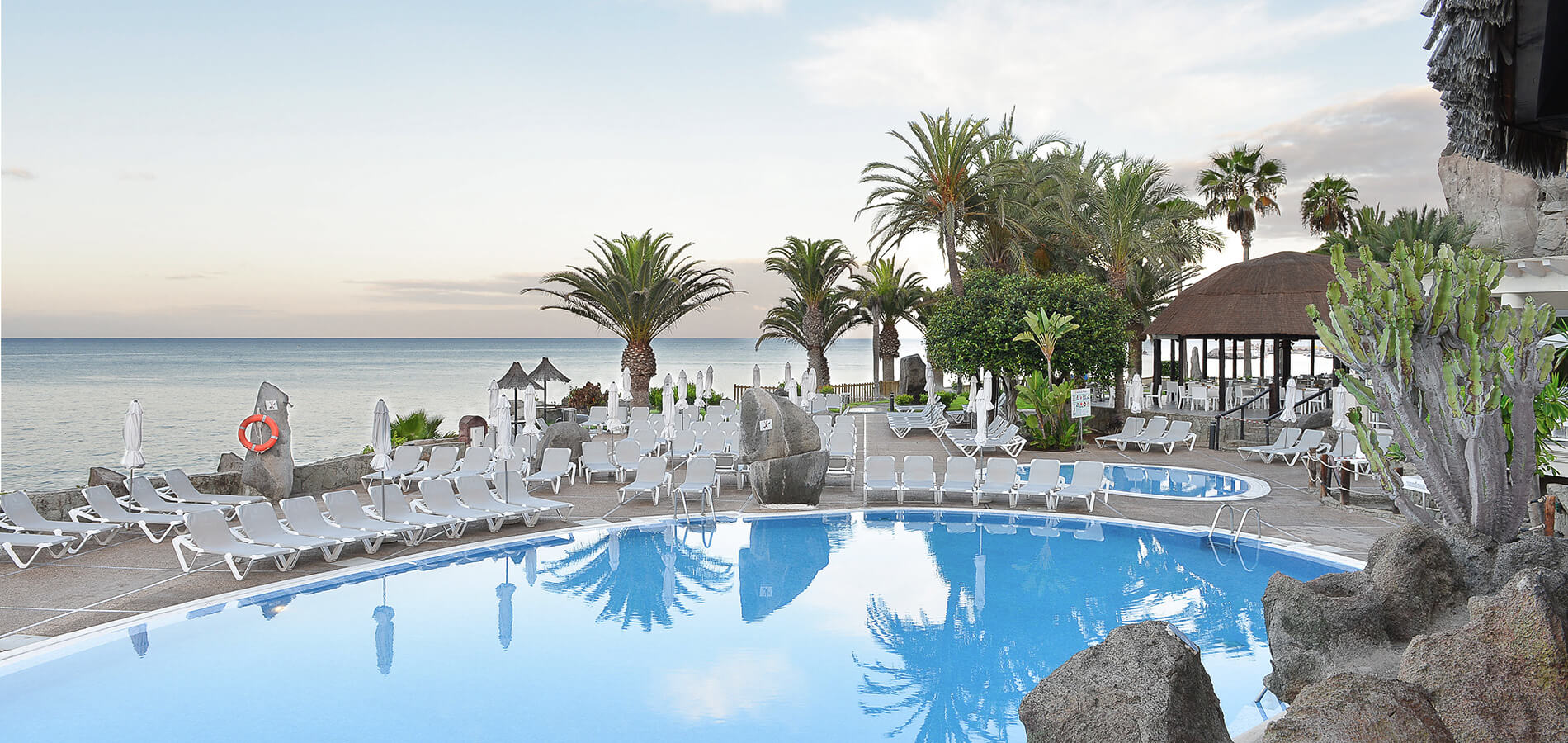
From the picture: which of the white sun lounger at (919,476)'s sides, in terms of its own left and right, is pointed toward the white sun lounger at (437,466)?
right

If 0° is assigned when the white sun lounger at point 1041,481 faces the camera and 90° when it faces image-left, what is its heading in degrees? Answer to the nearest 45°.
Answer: approximately 45°

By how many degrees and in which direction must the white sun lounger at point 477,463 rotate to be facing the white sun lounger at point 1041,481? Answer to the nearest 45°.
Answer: approximately 90° to its left

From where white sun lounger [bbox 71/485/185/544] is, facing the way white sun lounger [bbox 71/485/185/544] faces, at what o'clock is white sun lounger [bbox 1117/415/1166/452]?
white sun lounger [bbox 1117/415/1166/452] is roughly at 11 o'clock from white sun lounger [bbox 71/485/185/544].

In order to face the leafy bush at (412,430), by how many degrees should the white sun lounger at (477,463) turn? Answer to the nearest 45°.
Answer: approximately 135° to its right

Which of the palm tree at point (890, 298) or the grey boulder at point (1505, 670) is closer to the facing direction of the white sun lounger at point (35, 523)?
the grey boulder

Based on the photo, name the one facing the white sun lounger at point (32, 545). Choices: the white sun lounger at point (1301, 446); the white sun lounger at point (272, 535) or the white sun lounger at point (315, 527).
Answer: the white sun lounger at point (1301, 446)

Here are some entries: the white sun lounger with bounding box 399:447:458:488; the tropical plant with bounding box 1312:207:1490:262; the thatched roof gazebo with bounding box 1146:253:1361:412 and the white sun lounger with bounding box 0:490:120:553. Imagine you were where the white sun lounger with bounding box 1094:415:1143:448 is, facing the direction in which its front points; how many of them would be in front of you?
2
